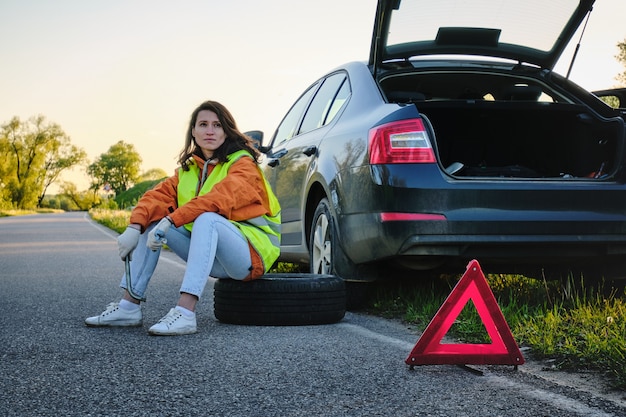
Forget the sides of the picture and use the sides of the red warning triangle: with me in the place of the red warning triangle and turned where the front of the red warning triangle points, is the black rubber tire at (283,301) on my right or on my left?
on my right

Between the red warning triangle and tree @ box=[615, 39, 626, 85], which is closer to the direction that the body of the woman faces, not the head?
the red warning triangle

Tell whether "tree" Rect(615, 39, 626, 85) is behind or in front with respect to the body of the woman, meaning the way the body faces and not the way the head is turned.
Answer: behind

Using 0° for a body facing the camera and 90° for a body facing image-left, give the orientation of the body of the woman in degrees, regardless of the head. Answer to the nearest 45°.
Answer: approximately 45°

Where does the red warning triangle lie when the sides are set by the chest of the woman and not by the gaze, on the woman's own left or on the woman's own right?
on the woman's own left

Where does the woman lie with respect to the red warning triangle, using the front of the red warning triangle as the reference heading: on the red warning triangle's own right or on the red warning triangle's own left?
on the red warning triangle's own right

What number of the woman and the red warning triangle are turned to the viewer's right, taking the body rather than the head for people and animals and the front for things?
0
